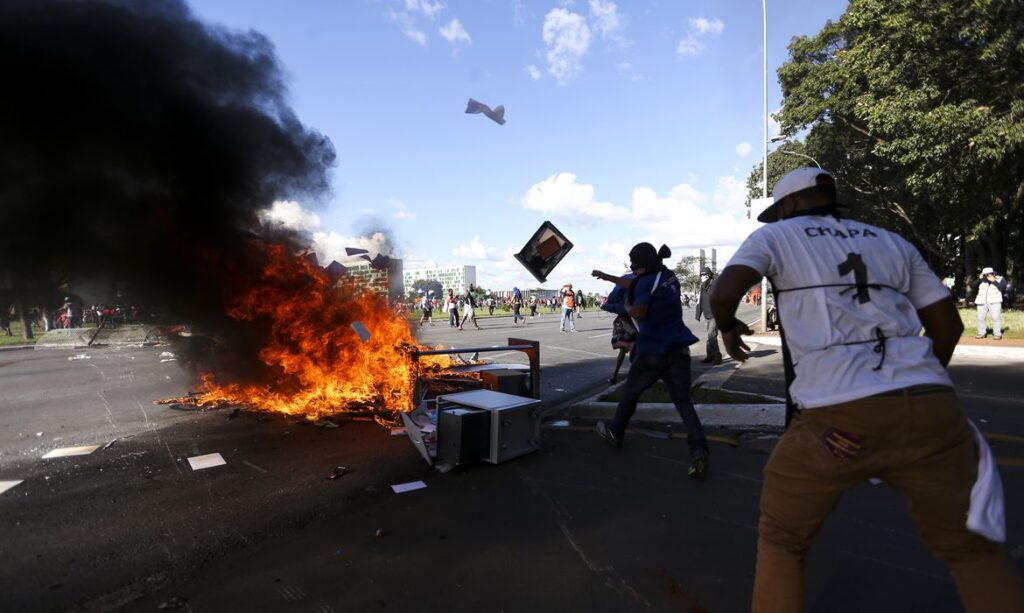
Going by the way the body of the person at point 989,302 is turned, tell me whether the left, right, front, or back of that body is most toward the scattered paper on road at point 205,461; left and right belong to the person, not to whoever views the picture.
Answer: front

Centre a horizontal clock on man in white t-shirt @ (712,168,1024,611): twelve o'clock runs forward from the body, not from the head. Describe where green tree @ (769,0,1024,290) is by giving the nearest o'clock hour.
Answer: The green tree is roughly at 12 o'clock from the man in white t-shirt.

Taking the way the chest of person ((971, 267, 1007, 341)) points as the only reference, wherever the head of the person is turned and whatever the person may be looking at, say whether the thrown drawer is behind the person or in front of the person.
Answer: in front

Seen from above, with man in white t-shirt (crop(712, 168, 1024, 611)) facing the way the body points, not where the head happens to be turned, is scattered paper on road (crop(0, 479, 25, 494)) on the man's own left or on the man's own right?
on the man's own left

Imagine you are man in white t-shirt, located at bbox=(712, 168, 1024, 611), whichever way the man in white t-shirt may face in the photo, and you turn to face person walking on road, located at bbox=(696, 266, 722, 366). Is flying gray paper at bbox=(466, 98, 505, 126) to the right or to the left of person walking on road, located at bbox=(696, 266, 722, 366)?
left

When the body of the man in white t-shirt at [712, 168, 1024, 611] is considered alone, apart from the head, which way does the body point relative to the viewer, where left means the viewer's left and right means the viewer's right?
facing away from the viewer

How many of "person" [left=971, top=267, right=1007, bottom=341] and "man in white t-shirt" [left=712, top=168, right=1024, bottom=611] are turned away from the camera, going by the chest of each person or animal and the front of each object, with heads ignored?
1

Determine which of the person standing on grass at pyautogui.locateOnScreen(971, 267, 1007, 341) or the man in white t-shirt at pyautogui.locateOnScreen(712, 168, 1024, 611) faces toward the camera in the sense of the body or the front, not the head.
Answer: the person standing on grass

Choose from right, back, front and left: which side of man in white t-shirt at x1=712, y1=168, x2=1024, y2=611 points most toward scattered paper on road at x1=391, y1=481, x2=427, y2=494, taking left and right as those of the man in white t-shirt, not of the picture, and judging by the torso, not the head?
left

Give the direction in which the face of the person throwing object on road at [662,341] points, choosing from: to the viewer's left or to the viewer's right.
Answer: to the viewer's left

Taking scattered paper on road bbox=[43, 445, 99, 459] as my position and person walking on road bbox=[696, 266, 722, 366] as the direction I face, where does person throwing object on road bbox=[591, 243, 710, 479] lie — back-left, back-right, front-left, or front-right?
front-right

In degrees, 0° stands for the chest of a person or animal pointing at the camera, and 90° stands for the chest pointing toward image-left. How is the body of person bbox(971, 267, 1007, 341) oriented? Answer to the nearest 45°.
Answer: approximately 0°

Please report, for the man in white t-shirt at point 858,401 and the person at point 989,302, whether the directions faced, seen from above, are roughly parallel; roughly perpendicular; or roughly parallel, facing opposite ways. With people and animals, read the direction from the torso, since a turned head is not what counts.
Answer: roughly parallel, facing opposite ways
